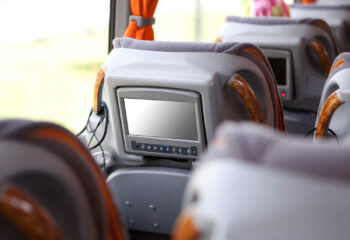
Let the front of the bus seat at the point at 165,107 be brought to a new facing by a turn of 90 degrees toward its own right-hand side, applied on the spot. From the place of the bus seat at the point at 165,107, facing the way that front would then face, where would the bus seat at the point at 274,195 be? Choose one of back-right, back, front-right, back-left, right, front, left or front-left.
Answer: front-right

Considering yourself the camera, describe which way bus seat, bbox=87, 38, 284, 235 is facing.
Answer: facing away from the viewer and to the right of the viewer

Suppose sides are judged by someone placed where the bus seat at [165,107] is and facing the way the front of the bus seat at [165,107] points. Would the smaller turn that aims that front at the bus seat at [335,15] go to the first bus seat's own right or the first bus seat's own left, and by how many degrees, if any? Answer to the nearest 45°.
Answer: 0° — it already faces it

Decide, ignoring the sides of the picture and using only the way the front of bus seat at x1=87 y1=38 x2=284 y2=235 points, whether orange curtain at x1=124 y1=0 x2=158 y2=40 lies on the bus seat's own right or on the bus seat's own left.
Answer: on the bus seat's own left

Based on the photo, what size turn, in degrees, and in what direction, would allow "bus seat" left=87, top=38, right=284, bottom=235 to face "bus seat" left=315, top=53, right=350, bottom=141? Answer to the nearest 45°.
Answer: approximately 45° to its right

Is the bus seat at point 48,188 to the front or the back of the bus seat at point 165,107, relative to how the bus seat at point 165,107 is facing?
to the back
